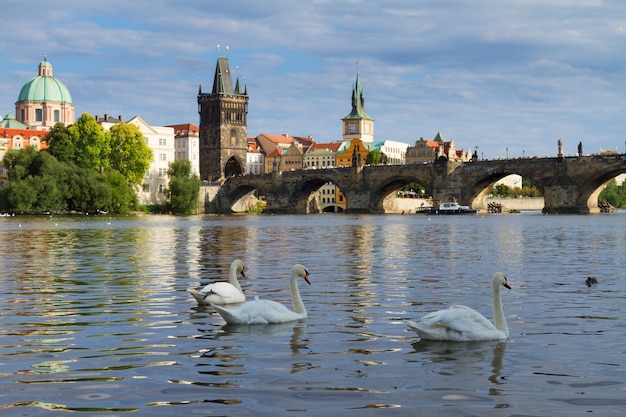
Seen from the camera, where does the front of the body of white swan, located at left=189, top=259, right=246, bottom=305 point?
to the viewer's right

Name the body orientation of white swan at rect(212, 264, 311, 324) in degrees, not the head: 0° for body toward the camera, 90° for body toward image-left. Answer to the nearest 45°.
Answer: approximately 270°

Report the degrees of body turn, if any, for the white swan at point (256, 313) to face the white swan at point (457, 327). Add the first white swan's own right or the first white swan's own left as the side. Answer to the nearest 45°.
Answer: approximately 45° to the first white swan's own right

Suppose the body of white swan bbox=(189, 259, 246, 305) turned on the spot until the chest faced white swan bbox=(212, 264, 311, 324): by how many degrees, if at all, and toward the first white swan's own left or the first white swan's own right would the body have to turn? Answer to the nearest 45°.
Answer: approximately 90° to the first white swan's own right

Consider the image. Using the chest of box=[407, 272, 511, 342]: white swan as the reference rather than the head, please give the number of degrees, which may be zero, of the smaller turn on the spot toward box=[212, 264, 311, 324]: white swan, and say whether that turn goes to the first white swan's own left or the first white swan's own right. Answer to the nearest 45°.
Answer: approximately 180°

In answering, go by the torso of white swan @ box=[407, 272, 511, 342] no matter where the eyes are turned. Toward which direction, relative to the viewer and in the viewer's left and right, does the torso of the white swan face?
facing to the right of the viewer

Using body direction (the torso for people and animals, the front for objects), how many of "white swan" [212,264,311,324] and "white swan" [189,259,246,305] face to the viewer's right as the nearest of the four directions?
2
